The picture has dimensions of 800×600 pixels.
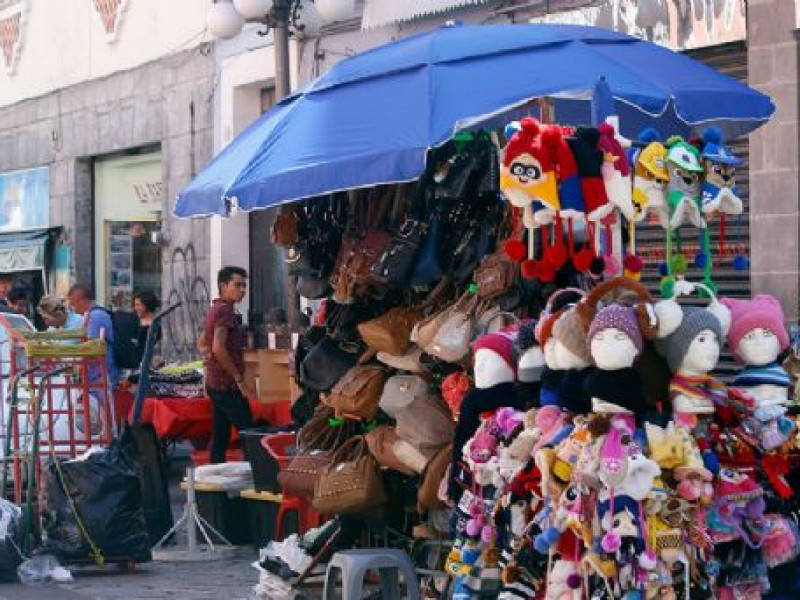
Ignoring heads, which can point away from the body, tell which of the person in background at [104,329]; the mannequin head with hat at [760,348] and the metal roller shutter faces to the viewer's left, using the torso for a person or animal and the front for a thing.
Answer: the person in background

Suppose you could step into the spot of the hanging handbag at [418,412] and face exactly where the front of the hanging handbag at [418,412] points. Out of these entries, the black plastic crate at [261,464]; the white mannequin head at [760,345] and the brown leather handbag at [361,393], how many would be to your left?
1

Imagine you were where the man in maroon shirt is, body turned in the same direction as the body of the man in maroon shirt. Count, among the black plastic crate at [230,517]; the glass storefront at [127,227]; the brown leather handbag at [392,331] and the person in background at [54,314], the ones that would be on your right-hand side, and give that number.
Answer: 2

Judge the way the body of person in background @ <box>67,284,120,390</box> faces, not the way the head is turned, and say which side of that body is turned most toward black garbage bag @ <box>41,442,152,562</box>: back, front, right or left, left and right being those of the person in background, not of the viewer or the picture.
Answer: left

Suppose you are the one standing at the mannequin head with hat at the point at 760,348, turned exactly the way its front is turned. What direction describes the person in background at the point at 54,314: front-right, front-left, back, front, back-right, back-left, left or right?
back-right

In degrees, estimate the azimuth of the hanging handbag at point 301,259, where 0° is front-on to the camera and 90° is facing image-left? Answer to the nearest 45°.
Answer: approximately 45°

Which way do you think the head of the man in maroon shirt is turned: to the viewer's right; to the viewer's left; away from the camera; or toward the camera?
to the viewer's right

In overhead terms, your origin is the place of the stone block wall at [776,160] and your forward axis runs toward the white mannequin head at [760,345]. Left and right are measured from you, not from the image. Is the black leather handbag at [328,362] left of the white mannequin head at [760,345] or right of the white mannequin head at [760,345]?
right
